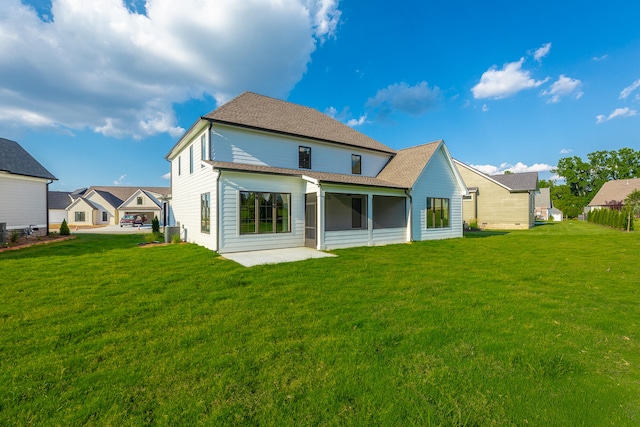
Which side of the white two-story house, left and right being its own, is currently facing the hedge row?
right

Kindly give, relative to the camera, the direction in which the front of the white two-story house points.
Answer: facing away from the viewer and to the left of the viewer

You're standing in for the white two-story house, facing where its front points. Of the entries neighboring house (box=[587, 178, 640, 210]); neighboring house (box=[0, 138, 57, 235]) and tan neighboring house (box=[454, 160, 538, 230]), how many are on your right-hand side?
2

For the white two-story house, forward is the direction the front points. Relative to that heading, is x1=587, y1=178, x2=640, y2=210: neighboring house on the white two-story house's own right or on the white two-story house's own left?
on the white two-story house's own right
